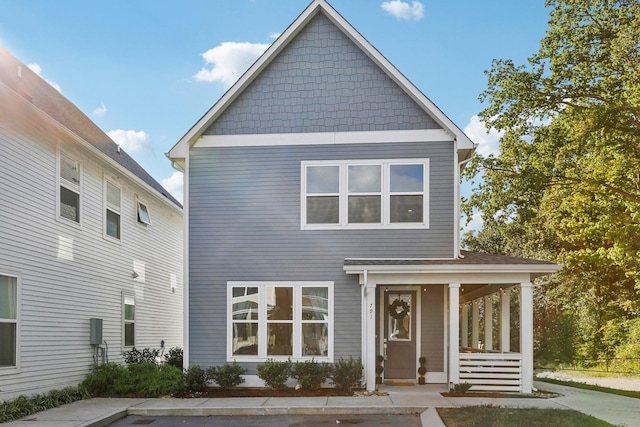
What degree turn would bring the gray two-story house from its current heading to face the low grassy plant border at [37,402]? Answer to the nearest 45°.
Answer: approximately 45° to its right

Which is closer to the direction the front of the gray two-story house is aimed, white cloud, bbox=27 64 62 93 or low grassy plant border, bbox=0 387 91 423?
the low grassy plant border

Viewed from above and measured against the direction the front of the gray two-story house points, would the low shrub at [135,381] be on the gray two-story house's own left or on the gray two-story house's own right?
on the gray two-story house's own right

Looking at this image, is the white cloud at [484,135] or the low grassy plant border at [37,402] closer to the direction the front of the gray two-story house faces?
the low grassy plant border

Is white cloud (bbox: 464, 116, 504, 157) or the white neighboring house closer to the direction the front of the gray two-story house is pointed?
the white neighboring house

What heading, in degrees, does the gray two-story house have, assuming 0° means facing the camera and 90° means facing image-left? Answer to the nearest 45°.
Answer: approximately 0°
